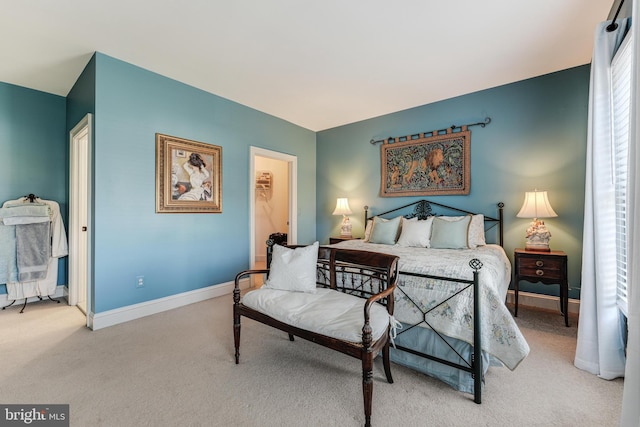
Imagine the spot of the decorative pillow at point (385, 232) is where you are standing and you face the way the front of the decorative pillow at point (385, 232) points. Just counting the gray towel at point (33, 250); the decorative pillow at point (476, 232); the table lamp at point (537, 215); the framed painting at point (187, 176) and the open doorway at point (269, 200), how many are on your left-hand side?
2

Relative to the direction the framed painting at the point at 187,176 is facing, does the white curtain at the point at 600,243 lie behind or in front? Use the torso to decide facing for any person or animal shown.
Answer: in front

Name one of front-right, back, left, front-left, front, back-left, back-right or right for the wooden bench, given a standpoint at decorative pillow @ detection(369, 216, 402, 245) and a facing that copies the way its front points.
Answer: front

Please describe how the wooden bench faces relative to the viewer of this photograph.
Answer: facing the viewer and to the left of the viewer

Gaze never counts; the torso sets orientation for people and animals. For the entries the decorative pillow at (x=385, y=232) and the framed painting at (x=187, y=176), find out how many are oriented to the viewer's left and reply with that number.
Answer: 0

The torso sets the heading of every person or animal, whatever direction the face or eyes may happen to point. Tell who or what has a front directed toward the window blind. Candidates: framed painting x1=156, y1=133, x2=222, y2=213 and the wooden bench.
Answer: the framed painting

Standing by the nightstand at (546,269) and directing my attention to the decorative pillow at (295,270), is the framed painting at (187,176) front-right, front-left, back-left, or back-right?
front-right

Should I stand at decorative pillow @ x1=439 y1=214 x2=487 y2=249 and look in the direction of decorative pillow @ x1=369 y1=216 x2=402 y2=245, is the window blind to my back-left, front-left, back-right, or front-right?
back-left

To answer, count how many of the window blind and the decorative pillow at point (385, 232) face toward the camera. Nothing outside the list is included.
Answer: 1

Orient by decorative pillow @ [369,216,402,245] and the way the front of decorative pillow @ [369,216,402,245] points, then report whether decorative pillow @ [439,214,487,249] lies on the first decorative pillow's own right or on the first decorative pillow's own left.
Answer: on the first decorative pillow's own left

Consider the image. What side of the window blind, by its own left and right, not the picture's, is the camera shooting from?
left

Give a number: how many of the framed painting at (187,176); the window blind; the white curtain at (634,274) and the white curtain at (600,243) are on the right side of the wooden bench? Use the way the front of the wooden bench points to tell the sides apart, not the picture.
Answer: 1

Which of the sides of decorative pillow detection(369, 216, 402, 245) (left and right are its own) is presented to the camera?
front

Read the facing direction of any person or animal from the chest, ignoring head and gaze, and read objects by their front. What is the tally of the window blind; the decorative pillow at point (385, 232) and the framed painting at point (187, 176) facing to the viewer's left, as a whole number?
1

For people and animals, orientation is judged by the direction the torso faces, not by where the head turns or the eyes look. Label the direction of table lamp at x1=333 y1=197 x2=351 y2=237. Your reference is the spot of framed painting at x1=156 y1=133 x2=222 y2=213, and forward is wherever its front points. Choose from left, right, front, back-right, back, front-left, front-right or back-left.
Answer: front-left

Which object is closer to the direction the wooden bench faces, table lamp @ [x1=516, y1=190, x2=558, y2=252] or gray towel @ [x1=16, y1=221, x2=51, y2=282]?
the gray towel

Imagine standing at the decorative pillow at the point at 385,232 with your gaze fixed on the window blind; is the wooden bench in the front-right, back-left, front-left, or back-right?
front-right

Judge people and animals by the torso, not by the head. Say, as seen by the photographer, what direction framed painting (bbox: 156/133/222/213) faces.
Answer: facing the viewer and to the right of the viewer

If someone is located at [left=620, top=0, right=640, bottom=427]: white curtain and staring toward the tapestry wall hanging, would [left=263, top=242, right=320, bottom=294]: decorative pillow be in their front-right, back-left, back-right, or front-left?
front-left

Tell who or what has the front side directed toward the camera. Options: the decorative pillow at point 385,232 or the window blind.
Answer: the decorative pillow
